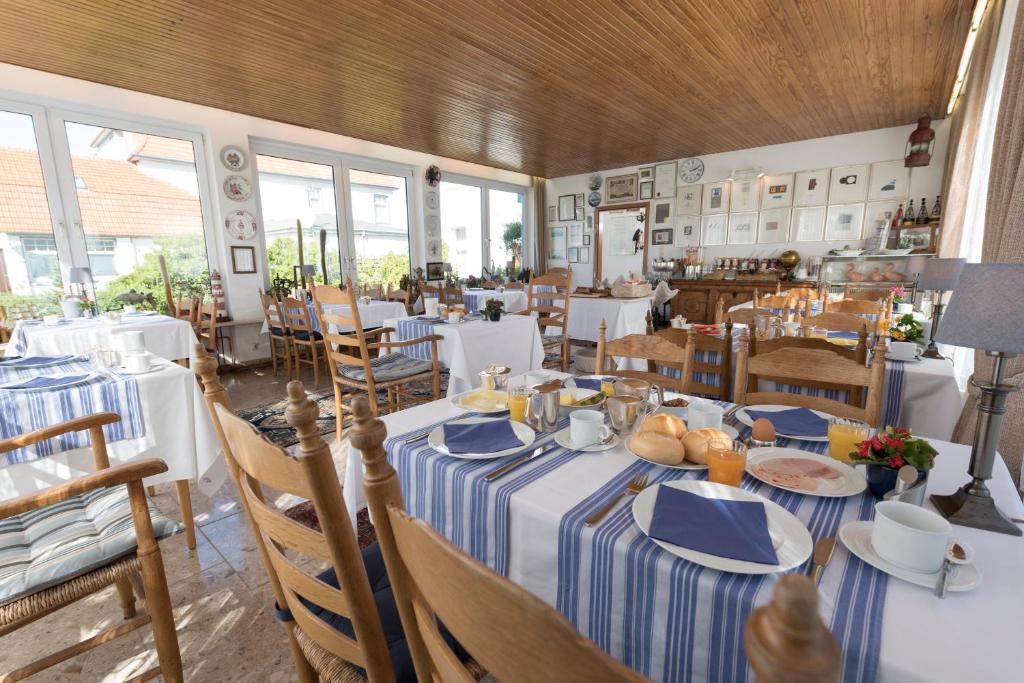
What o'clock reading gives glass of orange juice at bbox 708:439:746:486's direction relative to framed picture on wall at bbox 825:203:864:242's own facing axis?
The glass of orange juice is roughly at 12 o'clock from the framed picture on wall.

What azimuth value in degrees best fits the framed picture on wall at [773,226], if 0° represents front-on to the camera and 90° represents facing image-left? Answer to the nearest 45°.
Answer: approximately 0°

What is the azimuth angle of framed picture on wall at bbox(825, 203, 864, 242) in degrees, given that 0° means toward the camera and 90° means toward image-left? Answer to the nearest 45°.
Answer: approximately 0°

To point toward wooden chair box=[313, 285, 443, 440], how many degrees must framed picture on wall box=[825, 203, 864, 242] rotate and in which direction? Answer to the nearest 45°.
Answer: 0° — it already faces it

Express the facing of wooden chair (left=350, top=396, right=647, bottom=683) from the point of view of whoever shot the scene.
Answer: facing away from the viewer and to the right of the viewer

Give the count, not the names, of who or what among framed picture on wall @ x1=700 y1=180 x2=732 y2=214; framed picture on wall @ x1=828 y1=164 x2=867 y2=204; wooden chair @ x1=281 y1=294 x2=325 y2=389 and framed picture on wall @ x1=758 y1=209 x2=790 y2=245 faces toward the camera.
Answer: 3

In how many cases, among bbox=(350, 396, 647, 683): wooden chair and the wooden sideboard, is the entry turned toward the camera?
1
